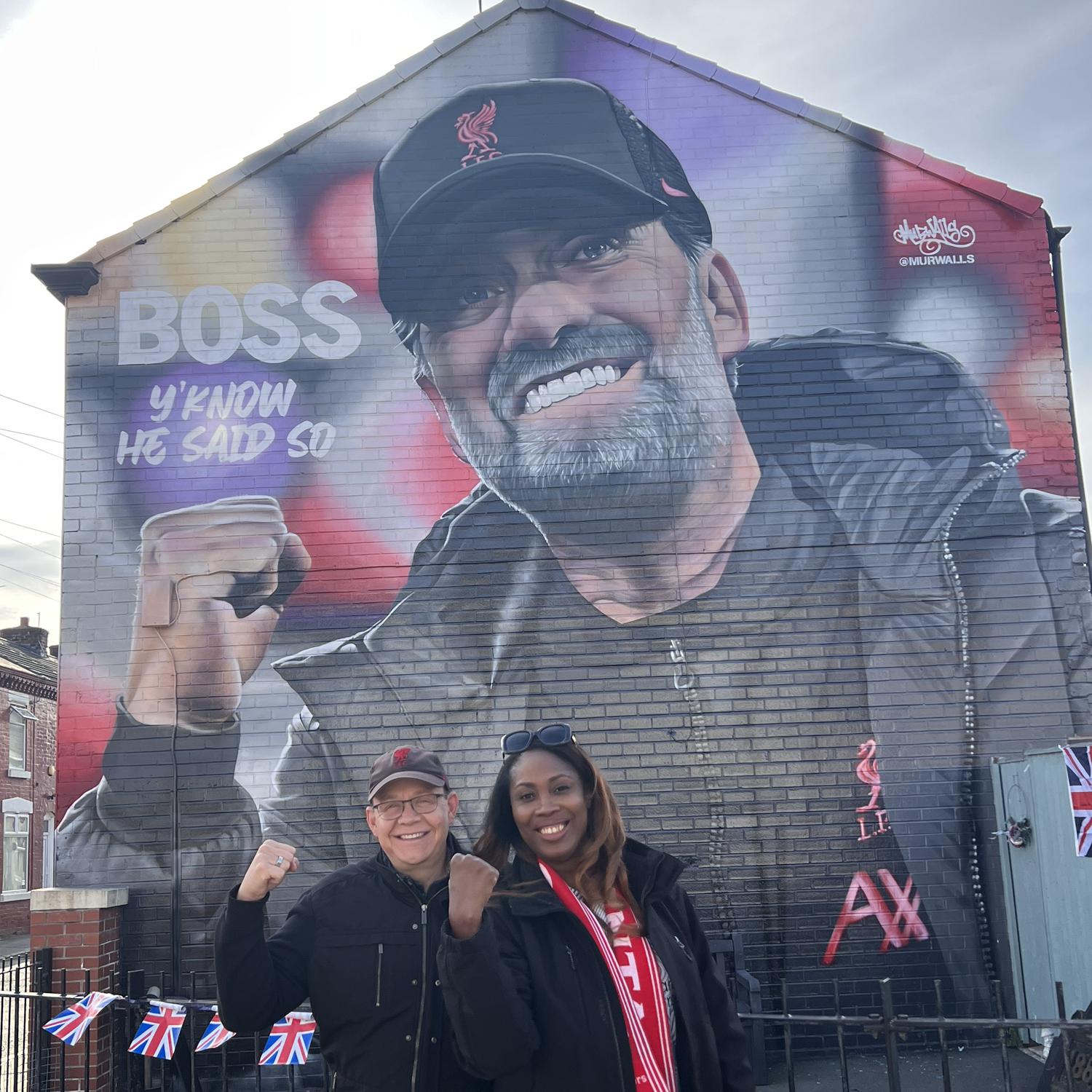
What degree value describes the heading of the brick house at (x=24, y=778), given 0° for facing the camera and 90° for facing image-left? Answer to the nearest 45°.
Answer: approximately 315°

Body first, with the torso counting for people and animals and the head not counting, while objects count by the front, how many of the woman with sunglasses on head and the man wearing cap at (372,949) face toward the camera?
2

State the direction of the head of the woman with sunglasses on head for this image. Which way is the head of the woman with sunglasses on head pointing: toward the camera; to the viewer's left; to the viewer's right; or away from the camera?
toward the camera

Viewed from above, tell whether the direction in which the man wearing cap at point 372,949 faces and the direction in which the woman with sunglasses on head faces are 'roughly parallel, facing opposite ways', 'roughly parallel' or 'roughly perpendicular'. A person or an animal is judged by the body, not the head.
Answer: roughly parallel

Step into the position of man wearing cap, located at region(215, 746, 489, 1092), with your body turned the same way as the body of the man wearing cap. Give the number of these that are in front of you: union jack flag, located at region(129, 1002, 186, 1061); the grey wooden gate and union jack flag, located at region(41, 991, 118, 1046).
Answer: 0

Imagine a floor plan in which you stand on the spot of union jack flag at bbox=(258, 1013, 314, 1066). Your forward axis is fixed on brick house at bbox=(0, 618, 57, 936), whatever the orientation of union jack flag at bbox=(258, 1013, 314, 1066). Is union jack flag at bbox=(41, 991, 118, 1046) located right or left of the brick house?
left

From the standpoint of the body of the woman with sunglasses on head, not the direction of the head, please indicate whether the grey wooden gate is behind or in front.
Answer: behind

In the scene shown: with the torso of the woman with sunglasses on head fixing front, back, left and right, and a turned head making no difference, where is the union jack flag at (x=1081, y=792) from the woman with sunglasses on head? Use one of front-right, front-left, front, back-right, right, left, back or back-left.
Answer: back-left

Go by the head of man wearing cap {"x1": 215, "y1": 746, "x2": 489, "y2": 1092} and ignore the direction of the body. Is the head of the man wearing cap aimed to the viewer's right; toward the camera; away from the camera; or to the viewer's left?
toward the camera

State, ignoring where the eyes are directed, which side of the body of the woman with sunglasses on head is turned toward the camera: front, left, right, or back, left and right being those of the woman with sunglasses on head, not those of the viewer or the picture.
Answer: front

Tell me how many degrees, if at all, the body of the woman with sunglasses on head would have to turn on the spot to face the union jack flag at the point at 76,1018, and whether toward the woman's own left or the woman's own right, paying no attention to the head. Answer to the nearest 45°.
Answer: approximately 135° to the woman's own right

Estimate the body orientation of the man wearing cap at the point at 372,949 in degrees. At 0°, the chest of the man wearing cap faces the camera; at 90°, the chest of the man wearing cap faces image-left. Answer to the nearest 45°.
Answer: approximately 0°
